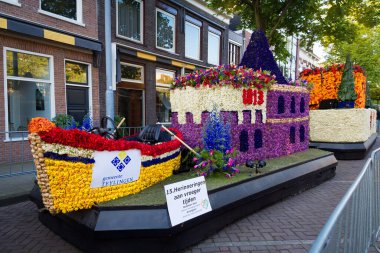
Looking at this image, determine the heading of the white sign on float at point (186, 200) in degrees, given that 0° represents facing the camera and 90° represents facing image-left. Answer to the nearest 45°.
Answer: approximately 315°

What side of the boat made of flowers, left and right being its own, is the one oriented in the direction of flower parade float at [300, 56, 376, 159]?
back

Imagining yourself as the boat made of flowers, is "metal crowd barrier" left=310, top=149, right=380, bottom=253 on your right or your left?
on your left

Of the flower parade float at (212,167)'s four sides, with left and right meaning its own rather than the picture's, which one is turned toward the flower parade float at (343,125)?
back

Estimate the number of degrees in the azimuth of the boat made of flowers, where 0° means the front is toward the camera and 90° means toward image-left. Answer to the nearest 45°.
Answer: approximately 45°

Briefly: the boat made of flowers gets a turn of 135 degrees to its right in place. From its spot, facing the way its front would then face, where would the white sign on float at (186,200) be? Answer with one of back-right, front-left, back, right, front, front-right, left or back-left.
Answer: right

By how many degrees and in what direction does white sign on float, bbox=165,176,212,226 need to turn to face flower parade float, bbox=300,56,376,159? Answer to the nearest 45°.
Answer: approximately 90° to its left
